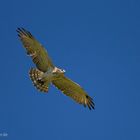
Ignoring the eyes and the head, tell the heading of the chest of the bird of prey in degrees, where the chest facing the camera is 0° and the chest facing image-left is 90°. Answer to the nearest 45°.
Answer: approximately 270°
